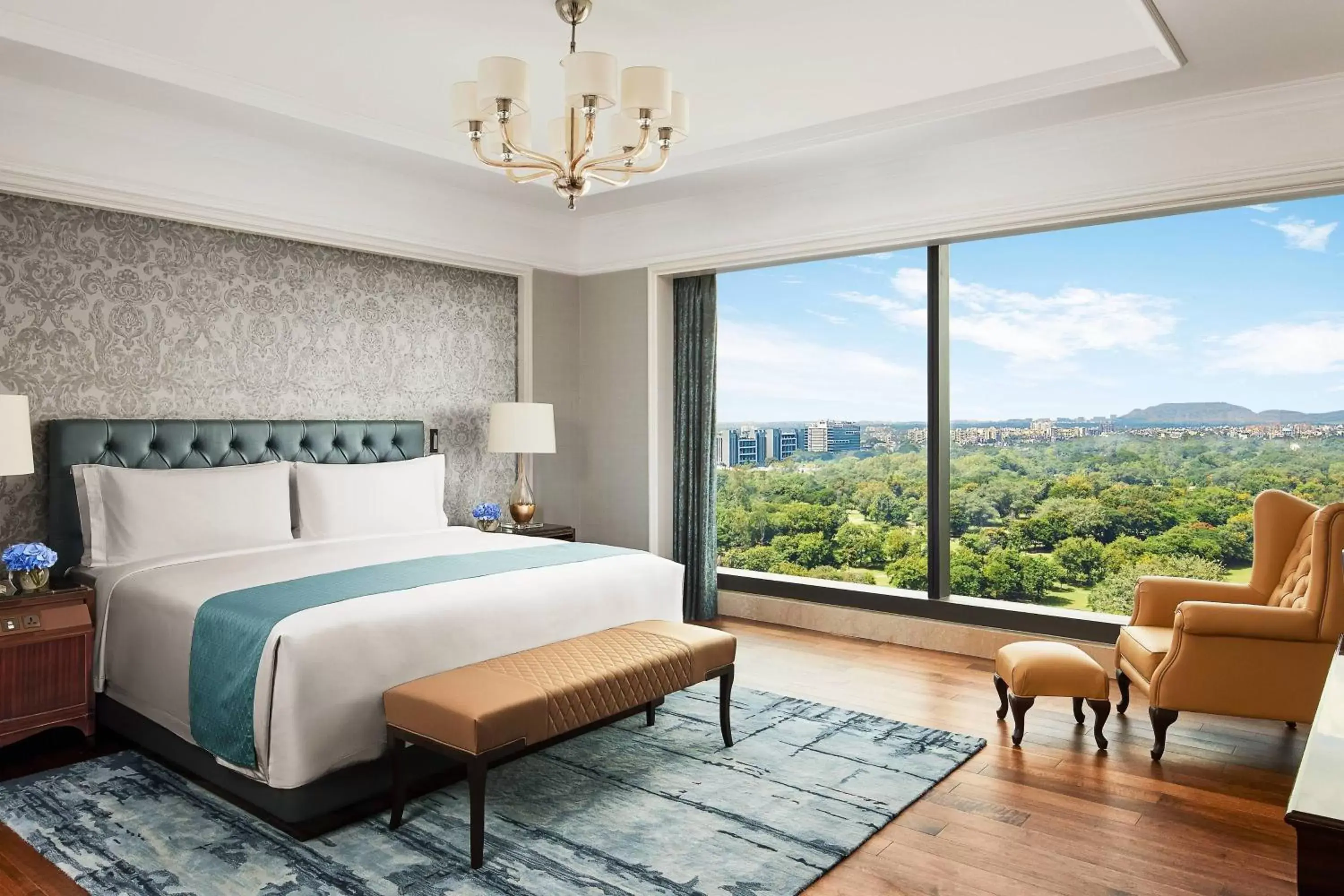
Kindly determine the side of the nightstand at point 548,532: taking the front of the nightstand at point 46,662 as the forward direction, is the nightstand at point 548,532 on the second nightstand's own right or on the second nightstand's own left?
on the second nightstand's own left

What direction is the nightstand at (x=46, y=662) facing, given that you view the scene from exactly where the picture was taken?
facing the viewer and to the right of the viewer

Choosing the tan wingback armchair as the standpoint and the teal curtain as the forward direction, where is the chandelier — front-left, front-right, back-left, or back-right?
front-left

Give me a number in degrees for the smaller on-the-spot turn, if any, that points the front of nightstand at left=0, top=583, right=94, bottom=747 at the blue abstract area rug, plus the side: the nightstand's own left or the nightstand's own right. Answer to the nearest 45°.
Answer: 0° — it already faces it

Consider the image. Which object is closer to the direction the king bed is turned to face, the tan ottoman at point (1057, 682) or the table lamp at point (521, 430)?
the tan ottoman

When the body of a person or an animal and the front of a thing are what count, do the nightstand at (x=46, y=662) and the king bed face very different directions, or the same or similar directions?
same or similar directions

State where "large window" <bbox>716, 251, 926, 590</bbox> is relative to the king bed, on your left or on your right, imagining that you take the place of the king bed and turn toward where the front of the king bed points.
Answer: on your left

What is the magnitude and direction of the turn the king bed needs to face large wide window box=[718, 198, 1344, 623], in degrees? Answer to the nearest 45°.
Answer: approximately 45° to its left
